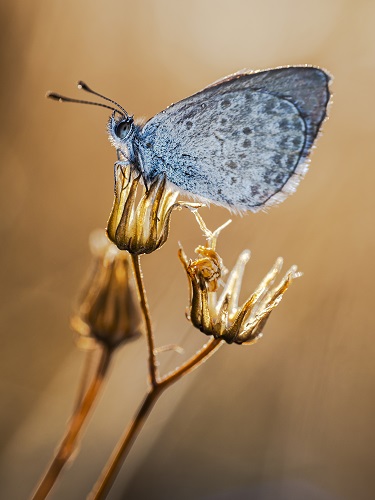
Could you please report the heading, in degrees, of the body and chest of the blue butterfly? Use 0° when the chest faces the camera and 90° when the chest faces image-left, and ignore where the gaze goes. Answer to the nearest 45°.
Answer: approximately 90°
